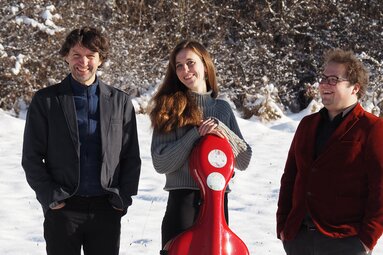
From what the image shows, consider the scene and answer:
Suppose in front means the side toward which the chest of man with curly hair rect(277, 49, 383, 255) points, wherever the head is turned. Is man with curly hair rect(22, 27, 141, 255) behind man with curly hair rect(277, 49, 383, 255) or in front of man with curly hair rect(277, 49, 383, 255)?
in front

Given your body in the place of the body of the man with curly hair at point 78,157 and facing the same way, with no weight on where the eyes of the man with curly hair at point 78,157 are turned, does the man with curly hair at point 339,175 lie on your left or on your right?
on your left

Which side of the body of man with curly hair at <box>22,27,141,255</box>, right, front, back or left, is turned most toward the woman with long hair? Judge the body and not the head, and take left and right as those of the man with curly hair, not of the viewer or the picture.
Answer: left

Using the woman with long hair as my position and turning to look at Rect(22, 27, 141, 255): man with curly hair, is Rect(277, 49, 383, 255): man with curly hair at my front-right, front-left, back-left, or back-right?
back-left

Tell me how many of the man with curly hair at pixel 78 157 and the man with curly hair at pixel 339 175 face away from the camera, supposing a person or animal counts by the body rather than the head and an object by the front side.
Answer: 0

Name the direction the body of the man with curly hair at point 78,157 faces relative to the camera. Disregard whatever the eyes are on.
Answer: toward the camera

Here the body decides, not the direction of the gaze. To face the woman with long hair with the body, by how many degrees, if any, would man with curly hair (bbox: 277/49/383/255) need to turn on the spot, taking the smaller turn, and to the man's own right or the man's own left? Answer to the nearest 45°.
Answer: approximately 45° to the man's own right
